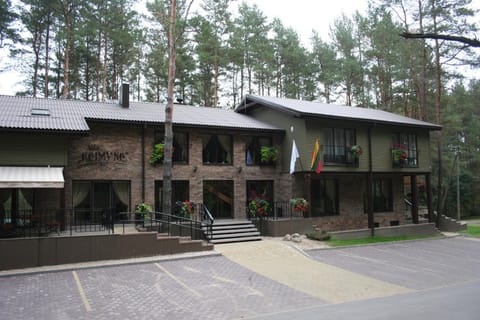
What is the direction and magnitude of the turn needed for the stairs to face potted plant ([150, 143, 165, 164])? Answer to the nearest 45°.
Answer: approximately 90° to its right

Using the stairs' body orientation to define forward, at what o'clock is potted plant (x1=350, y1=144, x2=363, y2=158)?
The potted plant is roughly at 8 o'clock from the stairs.

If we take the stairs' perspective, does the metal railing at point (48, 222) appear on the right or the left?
on its right

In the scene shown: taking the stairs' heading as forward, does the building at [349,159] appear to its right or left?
on its left

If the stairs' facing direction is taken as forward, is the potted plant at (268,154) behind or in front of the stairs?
behind

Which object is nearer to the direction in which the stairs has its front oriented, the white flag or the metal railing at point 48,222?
the metal railing

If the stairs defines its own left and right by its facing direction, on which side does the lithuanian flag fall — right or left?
on its left

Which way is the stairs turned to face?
toward the camera
